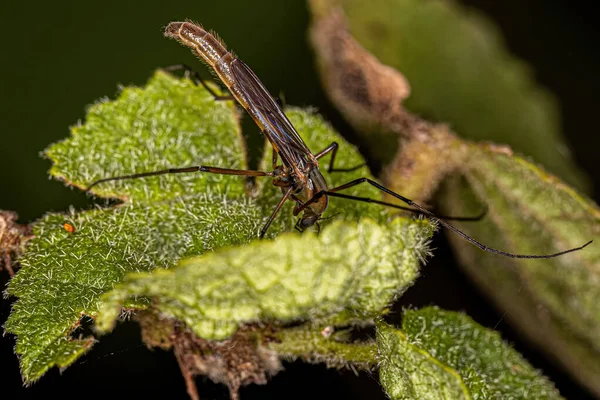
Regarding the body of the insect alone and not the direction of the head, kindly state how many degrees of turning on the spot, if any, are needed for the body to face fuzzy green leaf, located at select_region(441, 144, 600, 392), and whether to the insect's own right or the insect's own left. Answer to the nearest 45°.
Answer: approximately 45° to the insect's own left

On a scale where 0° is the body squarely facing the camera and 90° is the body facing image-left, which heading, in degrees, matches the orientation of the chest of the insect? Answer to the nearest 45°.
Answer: approximately 315°
